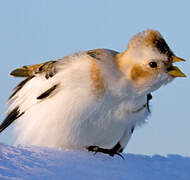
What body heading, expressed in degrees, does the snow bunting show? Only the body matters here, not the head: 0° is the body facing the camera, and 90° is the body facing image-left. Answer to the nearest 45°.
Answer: approximately 270°
